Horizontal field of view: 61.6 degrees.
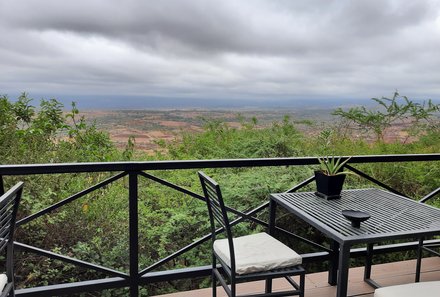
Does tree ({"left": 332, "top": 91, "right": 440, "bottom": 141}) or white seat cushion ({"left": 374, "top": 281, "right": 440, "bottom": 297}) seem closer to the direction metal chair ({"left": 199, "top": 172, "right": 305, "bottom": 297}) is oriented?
the white seat cushion

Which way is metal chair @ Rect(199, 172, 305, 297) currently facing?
to the viewer's right

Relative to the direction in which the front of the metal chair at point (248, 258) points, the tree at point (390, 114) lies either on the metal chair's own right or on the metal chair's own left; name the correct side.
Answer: on the metal chair's own left

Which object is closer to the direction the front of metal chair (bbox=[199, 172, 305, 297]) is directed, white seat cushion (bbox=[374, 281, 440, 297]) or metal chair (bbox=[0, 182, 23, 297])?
the white seat cushion

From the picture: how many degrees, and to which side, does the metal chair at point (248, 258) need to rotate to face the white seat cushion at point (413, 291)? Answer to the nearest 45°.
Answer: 0° — it already faces it

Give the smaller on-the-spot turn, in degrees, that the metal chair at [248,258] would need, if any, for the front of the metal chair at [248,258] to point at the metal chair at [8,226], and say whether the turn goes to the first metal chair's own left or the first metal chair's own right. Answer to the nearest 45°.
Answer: approximately 180°
